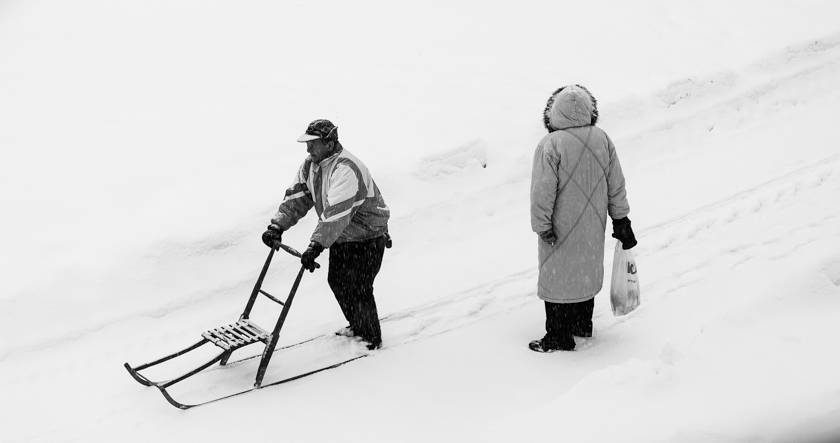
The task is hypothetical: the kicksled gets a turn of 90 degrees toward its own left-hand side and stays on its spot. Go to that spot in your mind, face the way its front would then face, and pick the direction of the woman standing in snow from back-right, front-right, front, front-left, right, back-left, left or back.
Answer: front-left

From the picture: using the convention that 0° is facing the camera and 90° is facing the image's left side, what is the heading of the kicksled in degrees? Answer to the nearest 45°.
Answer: approximately 45°

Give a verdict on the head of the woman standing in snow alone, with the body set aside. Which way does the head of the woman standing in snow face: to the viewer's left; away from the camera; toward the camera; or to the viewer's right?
away from the camera
